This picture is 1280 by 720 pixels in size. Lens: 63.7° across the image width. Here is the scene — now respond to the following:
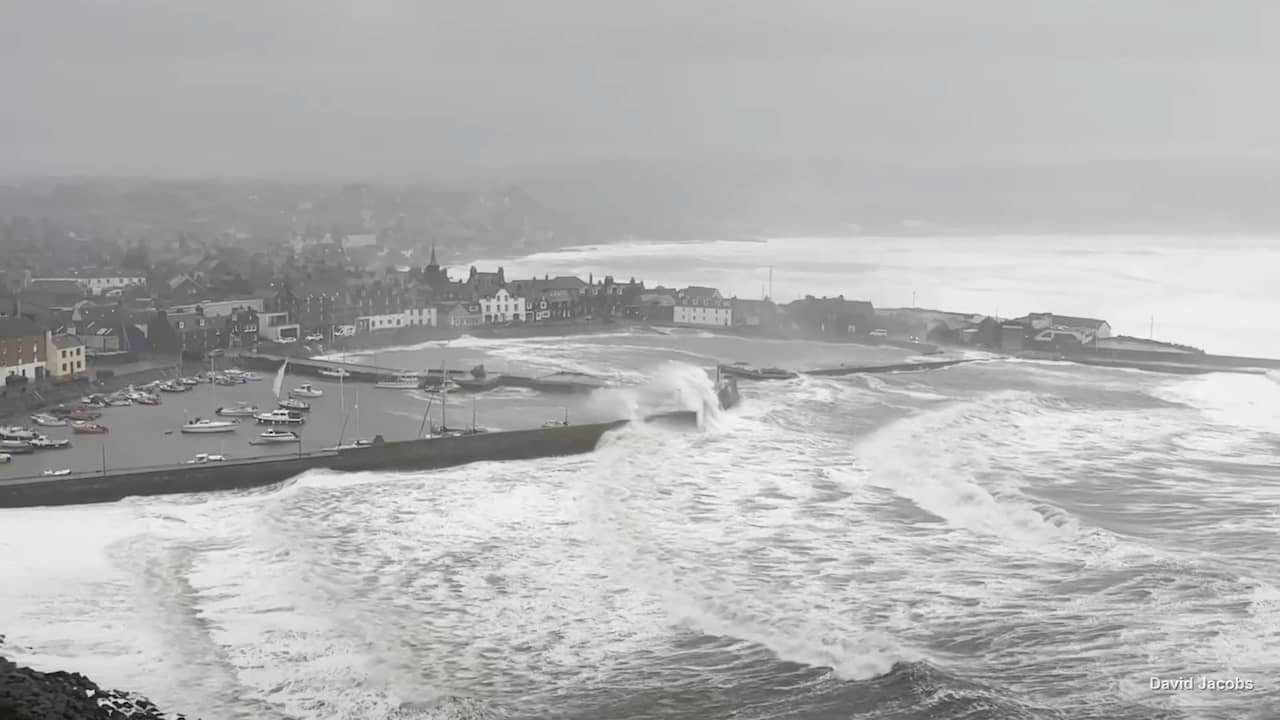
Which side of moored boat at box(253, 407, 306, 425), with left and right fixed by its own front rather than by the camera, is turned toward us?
left

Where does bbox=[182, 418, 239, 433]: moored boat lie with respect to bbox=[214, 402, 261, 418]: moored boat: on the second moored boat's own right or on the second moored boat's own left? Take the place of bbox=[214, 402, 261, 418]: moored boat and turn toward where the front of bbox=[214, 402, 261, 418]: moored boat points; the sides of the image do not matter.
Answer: on the second moored boat's own left

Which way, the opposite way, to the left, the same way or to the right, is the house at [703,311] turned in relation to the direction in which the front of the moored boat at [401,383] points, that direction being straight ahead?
to the left

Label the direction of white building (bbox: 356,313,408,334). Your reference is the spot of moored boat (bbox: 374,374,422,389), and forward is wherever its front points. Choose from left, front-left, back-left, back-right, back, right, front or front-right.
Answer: right

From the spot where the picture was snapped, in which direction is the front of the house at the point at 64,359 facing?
facing the viewer and to the right of the viewer

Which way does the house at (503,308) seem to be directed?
toward the camera

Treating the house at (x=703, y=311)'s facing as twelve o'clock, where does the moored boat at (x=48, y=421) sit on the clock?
The moored boat is roughly at 1 o'clock from the house.

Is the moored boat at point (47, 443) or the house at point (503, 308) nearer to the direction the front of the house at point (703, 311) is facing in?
the moored boat

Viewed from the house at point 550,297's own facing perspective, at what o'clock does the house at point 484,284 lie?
the house at point 484,284 is roughly at 4 o'clock from the house at point 550,297.

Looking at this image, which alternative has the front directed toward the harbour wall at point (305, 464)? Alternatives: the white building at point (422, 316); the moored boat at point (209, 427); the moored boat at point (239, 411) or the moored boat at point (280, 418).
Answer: the white building

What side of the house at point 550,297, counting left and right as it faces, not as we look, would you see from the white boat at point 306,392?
front

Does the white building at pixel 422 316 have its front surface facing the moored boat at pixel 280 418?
yes

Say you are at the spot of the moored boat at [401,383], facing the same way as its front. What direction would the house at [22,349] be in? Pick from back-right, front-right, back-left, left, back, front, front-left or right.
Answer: front

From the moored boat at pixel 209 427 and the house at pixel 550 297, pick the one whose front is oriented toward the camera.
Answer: the house

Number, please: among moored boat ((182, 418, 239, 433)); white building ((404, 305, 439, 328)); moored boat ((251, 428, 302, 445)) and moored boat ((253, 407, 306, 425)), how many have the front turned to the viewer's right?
0

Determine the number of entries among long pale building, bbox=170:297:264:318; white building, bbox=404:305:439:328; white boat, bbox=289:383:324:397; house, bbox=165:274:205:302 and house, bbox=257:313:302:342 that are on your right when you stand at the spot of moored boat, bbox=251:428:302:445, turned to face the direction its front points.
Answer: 5

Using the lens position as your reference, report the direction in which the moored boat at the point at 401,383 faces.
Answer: facing to the left of the viewer
